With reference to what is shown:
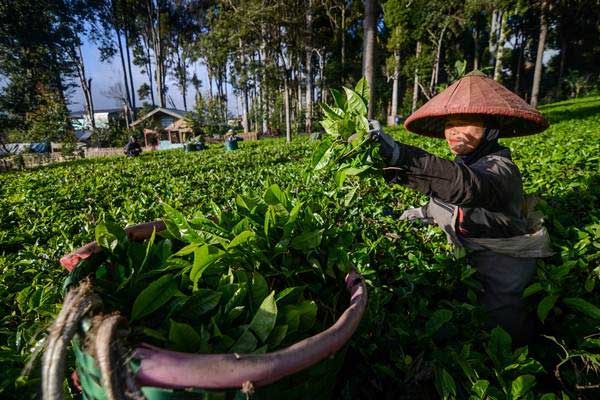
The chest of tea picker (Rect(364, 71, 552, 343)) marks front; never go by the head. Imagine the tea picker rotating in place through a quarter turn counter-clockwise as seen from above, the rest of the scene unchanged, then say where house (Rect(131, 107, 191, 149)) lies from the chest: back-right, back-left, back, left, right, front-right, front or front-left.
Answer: back

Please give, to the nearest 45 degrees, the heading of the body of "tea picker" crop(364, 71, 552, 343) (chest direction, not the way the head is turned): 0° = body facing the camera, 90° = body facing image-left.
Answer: approximately 45°

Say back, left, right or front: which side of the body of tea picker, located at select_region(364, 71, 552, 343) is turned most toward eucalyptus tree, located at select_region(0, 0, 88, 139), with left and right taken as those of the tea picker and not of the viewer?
right
